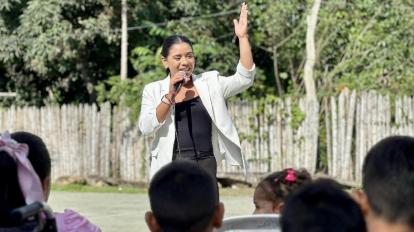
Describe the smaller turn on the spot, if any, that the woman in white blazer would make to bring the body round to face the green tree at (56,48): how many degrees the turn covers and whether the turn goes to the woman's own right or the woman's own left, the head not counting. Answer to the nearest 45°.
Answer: approximately 180°

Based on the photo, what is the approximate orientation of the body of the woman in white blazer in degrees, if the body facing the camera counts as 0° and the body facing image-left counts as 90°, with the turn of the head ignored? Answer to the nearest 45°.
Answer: approximately 0°
